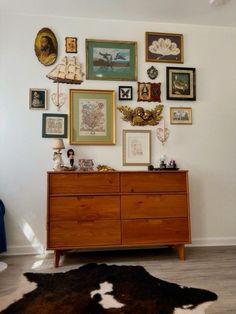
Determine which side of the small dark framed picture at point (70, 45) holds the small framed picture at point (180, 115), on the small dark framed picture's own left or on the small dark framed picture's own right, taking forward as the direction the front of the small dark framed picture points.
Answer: on the small dark framed picture's own left

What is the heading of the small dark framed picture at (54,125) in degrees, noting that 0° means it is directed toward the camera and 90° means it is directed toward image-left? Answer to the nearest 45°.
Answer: approximately 0°

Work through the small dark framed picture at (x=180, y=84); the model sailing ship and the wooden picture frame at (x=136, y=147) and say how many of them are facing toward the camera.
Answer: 2

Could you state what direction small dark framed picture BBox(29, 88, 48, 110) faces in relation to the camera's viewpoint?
facing the viewer

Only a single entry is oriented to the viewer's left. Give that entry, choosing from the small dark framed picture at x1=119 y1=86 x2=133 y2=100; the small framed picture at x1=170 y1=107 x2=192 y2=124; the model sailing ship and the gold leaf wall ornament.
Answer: the model sailing ship

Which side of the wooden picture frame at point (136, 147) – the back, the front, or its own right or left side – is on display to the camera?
front

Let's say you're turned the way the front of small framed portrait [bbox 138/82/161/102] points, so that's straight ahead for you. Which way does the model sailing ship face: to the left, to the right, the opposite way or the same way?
to the right

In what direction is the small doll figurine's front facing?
toward the camera

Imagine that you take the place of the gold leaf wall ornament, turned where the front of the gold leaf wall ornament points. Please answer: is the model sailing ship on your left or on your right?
on your right

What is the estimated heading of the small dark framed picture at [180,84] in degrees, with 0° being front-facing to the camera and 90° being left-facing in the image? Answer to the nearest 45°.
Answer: approximately 0°

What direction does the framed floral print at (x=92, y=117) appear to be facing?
toward the camera

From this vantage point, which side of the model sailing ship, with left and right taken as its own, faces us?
left

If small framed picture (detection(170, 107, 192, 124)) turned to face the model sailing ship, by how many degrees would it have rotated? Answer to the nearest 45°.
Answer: approximately 90° to its right
